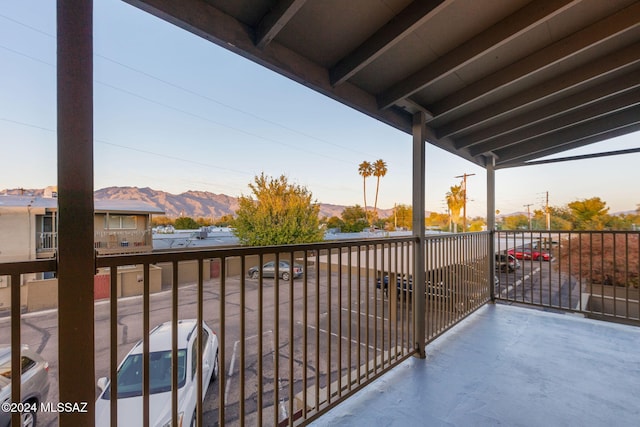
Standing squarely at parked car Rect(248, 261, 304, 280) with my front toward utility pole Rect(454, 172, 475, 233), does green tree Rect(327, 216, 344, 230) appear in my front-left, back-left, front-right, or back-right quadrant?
front-left

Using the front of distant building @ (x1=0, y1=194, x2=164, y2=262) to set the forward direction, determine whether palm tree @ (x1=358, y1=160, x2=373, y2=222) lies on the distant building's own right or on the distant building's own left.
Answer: on the distant building's own left

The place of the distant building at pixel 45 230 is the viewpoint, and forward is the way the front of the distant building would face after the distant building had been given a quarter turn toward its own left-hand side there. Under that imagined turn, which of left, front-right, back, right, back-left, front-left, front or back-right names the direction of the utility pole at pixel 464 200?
front

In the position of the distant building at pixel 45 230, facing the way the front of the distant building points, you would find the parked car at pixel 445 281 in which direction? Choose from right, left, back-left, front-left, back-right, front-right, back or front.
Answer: left

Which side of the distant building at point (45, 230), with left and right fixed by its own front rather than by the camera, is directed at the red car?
left

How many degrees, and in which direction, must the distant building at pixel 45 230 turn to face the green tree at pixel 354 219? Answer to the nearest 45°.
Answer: approximately 90° to its left

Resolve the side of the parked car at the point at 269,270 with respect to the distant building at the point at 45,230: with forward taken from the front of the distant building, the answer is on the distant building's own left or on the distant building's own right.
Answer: on the distant building's own left

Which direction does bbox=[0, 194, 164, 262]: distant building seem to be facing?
toward the camera

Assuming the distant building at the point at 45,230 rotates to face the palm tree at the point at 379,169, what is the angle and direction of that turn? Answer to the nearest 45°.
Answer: approximately 90° to its left
